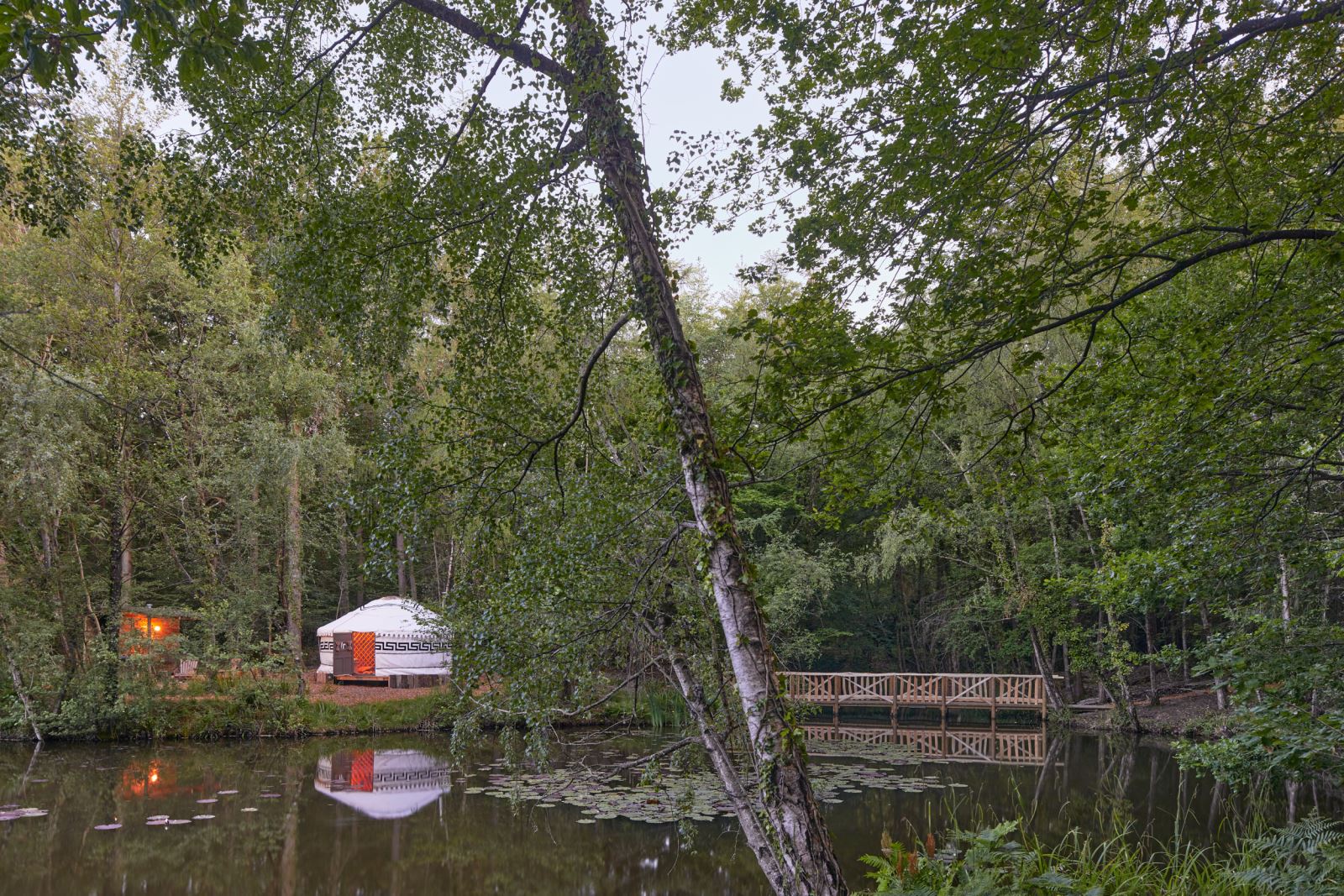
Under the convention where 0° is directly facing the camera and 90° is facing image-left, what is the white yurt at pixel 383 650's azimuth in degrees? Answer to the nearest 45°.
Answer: approximately 45°

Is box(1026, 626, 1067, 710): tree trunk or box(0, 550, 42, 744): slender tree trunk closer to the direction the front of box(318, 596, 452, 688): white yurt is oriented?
the slender tree trunk

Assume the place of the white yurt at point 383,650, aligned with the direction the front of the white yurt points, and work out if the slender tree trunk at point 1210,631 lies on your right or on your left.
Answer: on your left

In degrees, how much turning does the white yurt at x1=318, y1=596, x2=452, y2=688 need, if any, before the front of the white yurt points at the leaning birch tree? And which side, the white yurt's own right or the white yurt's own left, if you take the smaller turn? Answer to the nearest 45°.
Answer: approximately 45° to the white yurt's own left

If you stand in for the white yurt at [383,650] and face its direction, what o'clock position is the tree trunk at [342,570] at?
The tree trunk is roughly at 4 o'clock from the white yurt.

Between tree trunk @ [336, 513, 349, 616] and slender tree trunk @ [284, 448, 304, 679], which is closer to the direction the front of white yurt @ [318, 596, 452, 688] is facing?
the slender tree trunk

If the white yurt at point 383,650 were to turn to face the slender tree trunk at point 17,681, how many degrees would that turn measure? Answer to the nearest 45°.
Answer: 0° — it already faces it

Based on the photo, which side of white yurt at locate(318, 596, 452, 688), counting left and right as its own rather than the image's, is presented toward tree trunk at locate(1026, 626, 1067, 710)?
left

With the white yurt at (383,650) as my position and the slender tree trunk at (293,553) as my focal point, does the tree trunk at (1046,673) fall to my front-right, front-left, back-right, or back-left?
back-left

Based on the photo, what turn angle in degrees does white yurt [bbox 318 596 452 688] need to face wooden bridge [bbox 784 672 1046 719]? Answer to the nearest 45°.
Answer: approximately 135° to its left

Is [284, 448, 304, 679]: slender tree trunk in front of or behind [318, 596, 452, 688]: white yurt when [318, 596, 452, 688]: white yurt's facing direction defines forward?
in front
